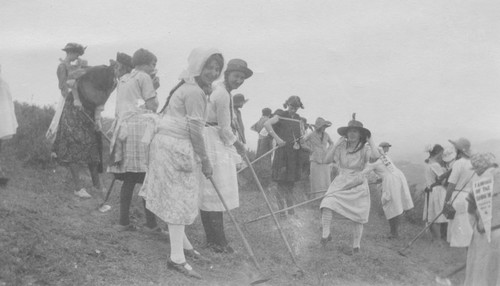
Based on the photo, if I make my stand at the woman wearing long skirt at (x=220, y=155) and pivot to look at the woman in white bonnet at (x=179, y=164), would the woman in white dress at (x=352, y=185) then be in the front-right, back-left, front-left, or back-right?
back-left

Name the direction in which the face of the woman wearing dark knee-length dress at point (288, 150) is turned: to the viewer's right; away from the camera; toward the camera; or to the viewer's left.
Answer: toward the camera

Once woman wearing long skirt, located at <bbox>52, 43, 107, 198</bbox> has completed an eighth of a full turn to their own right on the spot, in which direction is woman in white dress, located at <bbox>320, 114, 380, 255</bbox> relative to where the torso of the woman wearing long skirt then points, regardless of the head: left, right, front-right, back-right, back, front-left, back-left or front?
left

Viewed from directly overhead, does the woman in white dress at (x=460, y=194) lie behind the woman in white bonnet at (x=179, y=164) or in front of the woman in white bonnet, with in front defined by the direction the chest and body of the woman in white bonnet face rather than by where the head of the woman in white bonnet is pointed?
in front

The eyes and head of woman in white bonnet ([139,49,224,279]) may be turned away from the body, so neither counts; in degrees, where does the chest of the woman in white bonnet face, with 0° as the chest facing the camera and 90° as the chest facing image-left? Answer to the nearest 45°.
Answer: approximately 270°

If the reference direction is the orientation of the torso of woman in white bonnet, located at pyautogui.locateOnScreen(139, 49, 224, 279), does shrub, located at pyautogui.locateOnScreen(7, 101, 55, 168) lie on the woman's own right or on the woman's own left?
on the woman's own left

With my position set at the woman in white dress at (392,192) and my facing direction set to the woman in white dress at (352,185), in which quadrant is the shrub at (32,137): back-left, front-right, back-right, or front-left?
front-right

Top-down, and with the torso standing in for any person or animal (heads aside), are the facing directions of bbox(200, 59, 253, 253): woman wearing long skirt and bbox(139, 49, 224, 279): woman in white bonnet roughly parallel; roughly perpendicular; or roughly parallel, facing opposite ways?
roughly parallel

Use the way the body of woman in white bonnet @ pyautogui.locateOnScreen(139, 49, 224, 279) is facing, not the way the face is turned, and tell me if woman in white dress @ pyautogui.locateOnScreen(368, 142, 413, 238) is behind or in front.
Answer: in front

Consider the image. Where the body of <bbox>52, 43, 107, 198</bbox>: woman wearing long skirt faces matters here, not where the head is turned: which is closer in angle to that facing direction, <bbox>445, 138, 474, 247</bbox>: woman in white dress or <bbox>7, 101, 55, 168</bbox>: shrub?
the woman in white dress

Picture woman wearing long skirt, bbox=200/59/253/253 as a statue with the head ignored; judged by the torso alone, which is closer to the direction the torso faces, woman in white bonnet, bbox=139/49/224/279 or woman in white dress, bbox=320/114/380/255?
the woman in white dress

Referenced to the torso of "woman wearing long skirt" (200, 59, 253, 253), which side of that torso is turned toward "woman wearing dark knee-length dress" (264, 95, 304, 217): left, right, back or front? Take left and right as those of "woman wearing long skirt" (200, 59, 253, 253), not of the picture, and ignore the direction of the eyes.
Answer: left

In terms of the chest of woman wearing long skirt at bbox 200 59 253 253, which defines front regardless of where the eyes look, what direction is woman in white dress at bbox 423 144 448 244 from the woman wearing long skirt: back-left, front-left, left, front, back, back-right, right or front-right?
front-left

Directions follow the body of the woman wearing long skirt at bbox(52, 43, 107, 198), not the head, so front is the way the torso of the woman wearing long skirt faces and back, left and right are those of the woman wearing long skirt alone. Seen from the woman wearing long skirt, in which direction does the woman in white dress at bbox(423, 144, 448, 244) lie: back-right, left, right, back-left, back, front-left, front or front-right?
front-left
